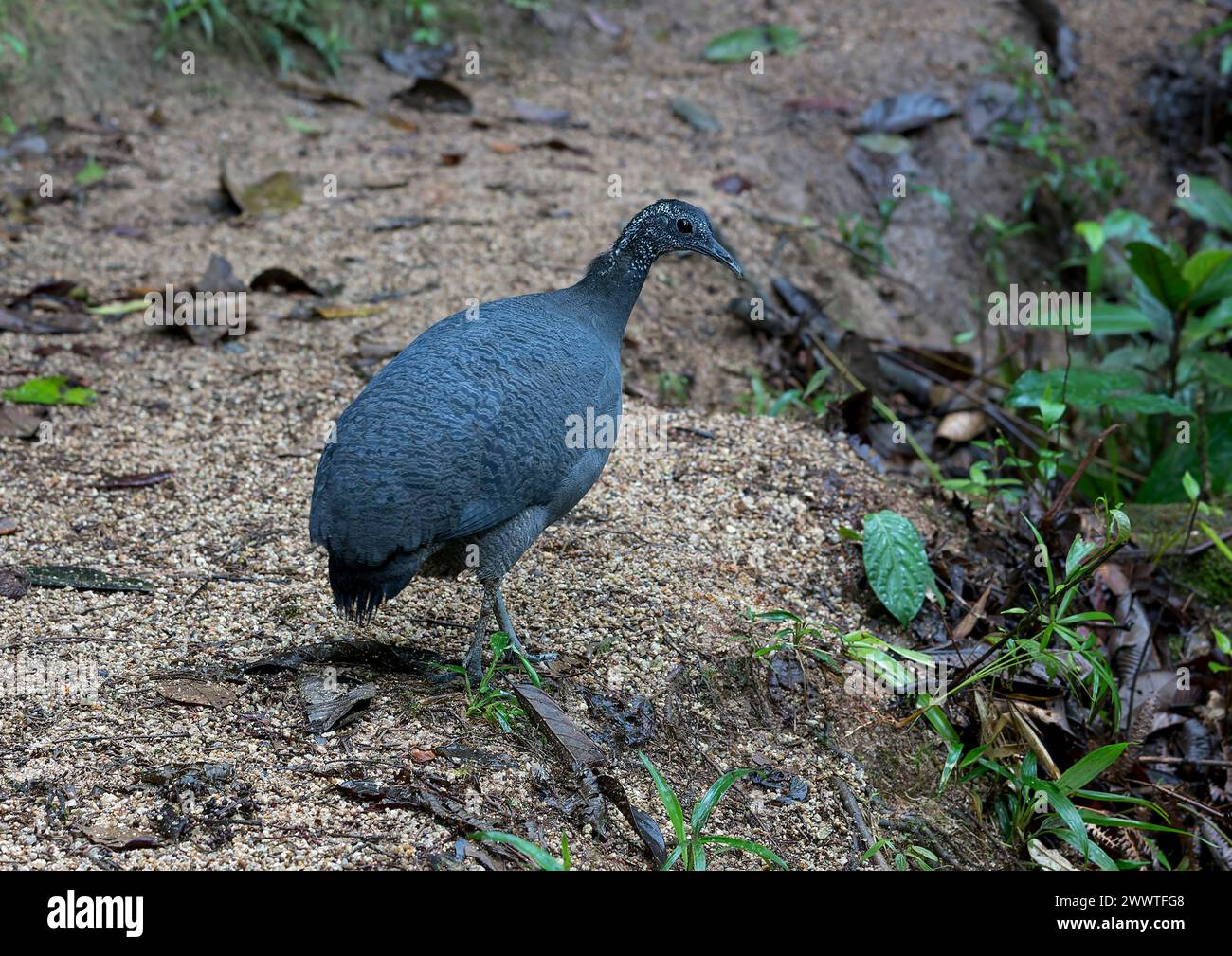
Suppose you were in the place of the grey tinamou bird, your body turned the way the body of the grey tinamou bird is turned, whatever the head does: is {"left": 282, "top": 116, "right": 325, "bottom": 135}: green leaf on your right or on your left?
on your left

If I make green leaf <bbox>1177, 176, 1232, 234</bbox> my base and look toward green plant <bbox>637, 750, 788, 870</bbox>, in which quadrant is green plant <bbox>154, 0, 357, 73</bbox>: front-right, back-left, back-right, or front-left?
front-right

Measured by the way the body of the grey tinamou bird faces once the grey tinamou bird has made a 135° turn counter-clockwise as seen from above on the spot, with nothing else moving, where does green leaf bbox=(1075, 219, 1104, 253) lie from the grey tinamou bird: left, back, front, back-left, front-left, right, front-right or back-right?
back-right

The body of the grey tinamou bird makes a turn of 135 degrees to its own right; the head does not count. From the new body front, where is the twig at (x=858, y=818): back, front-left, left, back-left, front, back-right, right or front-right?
left

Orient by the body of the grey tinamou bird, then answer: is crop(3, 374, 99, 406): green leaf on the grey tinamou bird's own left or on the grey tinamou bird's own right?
on the grey tinamou bird's own left

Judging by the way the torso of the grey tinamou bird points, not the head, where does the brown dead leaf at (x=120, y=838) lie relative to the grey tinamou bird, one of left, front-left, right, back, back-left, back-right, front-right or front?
back

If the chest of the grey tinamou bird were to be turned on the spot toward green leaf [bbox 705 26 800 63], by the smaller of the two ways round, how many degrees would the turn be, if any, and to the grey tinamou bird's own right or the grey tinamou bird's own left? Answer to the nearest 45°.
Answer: approximately 45° to the grey tinamou bird's own left

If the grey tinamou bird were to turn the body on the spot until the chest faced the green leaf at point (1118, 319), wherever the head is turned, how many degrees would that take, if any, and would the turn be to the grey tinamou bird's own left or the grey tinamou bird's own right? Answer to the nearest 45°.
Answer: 0° — it already faces it

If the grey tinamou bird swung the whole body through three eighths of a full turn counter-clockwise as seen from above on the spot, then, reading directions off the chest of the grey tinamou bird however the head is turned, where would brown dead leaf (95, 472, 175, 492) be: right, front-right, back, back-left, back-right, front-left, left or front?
front-right

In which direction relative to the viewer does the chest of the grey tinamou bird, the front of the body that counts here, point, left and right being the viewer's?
facing away from the viewer and to the right of the viewer

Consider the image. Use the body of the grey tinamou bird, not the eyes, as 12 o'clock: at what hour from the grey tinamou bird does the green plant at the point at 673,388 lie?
The green plant is roughly at 11 o'clock from the grey tinamou bird.

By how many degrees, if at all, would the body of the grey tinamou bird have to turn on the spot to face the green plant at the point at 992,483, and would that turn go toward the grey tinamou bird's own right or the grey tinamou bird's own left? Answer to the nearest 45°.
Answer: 0° — it already faces it

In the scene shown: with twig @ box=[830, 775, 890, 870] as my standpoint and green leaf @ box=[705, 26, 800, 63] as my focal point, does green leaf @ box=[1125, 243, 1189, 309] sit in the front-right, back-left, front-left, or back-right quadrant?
front-right

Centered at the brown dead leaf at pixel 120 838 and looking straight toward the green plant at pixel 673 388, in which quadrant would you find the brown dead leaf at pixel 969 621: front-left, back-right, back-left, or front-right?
front-right

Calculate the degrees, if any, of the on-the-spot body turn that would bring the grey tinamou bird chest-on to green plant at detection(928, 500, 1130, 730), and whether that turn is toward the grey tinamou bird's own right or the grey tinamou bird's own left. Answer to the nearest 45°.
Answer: approximately 45° to the grey tinamou bird's own right

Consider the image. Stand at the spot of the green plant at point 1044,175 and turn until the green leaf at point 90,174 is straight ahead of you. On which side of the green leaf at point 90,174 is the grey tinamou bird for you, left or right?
left

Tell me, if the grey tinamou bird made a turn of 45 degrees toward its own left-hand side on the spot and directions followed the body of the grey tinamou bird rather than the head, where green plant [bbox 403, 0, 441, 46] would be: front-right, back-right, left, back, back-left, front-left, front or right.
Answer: front

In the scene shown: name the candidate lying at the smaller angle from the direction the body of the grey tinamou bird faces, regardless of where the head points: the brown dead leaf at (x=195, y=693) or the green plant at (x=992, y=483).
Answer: the green plant

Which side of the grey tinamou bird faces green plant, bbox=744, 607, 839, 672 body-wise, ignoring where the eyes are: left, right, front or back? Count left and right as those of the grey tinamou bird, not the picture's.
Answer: front
